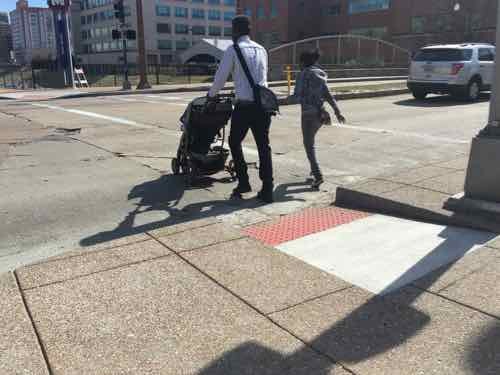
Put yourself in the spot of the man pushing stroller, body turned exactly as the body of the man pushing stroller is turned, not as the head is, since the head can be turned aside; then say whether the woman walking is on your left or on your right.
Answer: on your right

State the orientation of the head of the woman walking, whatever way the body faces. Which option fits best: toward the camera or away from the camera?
away from the camera

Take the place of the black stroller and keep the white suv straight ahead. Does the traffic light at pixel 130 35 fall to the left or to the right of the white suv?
left

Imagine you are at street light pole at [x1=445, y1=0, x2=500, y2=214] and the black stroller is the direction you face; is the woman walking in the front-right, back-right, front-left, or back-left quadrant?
front-right

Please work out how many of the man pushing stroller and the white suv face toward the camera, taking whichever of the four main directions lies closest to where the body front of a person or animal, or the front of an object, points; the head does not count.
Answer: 0

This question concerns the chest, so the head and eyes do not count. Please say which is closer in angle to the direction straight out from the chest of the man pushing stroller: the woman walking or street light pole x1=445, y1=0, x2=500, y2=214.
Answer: the woman walking

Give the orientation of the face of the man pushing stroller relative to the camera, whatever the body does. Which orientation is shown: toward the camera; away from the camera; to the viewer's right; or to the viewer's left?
away from the camera

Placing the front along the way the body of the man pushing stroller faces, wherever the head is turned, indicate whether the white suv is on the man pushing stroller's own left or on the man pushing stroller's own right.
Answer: on the man pushing stroller's own right

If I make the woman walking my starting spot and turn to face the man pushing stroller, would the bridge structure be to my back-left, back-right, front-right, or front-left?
back-right

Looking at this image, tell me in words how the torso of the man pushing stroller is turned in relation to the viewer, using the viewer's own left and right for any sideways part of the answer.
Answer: facing away from the viewer and to the left of the viewer

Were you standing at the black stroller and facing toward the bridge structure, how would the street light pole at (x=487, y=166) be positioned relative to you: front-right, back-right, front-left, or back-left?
back-right

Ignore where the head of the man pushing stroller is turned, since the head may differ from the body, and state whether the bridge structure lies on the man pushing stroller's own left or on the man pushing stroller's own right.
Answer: on the man pushing stroller's own right
